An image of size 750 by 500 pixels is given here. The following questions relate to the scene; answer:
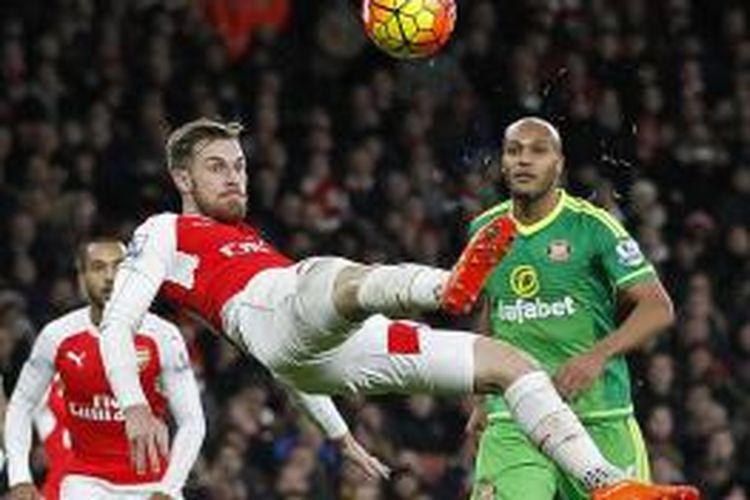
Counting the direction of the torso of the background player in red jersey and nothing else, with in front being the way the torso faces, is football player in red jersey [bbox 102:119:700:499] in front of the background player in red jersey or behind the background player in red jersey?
in front

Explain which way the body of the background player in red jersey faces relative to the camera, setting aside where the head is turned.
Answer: toward the camera
